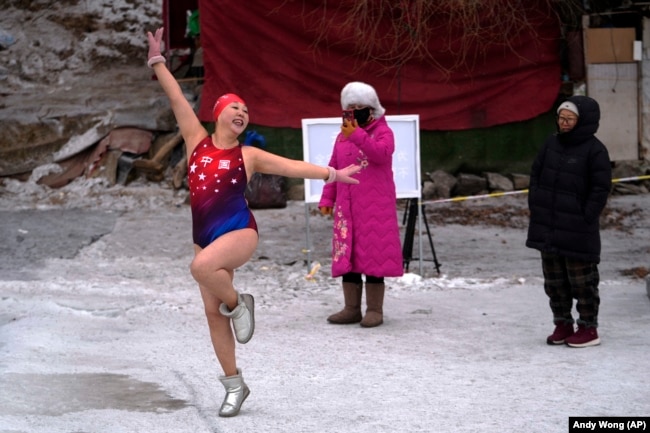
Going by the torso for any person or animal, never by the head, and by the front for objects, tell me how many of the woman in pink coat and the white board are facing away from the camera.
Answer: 0

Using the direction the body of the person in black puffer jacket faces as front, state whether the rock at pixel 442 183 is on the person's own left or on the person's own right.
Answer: on the person's own right

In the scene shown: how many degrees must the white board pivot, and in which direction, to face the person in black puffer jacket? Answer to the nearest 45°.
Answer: approximately 45° to its left

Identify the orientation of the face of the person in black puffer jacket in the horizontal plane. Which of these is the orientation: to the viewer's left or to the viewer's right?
to the viewer's left

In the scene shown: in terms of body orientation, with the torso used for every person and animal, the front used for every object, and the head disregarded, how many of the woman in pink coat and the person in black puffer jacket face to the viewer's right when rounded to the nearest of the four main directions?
0

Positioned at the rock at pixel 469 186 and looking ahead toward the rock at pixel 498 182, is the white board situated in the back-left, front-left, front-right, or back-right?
back-right

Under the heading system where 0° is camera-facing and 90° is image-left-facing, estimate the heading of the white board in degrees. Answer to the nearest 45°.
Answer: approximately 0°

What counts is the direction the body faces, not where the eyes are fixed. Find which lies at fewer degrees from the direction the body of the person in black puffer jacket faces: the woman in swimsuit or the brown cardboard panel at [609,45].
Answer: the woman in swimsuit

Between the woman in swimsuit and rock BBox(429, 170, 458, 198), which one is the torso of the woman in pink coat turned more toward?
the woman in swimsuit

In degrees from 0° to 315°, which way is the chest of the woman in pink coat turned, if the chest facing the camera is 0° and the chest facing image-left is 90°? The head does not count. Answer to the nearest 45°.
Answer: approximately 45°

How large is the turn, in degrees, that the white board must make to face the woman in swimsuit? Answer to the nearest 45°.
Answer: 0° — it already faces them

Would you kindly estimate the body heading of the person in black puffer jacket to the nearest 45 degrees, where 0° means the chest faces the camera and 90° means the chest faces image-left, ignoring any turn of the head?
approximately 45°
